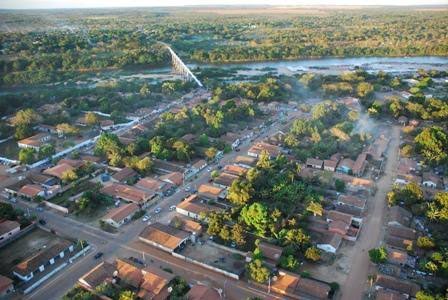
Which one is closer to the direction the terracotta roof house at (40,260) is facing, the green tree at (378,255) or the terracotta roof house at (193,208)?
the green tree

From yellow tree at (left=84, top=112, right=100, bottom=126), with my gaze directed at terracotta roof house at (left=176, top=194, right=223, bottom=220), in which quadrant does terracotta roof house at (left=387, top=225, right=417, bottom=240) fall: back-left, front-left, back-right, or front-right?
front-left

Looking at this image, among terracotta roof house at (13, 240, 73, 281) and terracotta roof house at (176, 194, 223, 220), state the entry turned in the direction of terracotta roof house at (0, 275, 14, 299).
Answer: terracotta roof house at (176, 194, 223, 220)

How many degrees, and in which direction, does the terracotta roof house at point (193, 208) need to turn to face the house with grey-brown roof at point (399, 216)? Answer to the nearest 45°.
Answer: approximately 135° to its left

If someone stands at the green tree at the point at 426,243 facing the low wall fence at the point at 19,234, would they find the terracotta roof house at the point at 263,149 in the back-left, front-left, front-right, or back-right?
front-right

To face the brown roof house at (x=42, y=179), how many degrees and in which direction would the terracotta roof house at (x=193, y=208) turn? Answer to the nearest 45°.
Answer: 0° — it already faces it

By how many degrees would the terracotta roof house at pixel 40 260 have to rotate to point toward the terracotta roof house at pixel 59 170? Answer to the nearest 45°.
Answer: approximately 135° to its left

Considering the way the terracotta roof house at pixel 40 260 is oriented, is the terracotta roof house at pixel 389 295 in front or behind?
in front

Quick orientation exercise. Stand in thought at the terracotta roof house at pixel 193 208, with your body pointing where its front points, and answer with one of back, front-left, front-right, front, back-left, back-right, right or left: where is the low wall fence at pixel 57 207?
front-right

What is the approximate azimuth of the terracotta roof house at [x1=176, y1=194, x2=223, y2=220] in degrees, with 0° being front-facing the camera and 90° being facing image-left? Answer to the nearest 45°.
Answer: approximately 45°

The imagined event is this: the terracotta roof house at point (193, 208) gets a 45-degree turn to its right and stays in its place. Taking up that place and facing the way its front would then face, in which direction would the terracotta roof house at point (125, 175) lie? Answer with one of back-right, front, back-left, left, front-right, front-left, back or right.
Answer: front-right

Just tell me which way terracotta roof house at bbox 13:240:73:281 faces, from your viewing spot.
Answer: facing the viewer and to the right of the viewer

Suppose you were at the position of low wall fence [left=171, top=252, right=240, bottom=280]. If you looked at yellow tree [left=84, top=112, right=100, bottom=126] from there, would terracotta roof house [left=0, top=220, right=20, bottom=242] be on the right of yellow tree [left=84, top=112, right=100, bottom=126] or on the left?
left

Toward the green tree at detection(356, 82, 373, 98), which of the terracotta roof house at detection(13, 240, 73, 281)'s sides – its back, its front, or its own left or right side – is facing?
left

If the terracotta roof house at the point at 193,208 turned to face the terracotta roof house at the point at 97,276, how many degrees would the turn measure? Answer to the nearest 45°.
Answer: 0° — it already faces it

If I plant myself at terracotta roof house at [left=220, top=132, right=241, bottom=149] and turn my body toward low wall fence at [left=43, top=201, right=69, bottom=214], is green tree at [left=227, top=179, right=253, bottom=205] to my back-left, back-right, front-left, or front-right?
front-left

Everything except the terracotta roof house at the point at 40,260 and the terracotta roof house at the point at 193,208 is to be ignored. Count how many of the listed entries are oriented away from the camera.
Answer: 0
